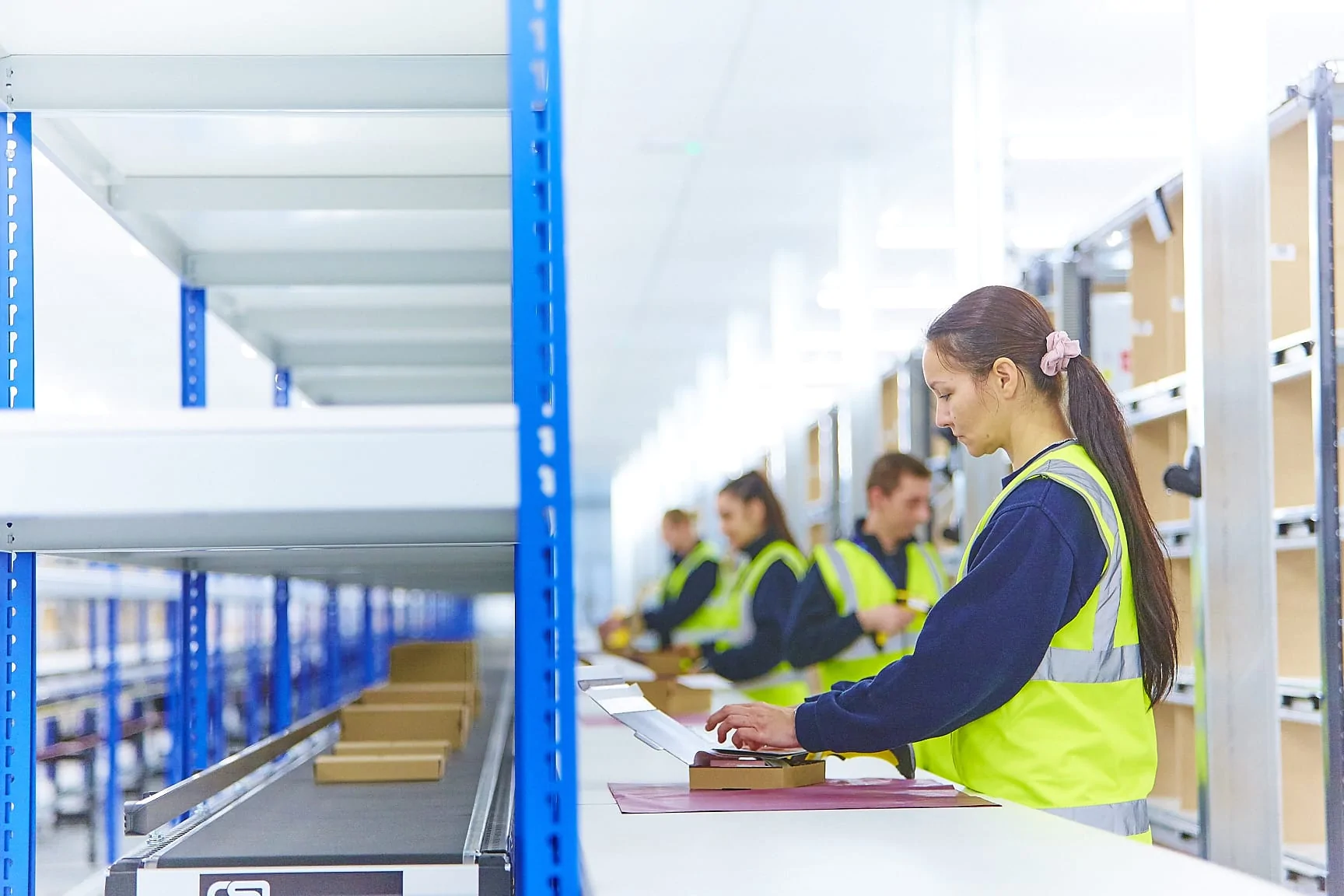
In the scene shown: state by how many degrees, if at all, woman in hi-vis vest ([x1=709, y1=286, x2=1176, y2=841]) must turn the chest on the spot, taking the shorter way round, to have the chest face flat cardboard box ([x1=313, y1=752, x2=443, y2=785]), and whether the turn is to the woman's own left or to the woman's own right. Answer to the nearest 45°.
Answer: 0° — they already face it

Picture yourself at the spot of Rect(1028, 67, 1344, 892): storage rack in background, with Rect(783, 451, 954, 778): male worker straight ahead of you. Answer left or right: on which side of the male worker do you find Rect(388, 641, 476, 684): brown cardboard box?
left

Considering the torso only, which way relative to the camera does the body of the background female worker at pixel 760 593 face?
to the viewer's left

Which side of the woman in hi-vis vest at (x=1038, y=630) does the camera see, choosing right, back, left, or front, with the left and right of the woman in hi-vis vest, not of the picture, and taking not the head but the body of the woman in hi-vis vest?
left

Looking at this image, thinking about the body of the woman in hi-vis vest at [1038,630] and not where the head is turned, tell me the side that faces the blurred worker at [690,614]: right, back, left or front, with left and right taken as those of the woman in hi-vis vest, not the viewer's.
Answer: right

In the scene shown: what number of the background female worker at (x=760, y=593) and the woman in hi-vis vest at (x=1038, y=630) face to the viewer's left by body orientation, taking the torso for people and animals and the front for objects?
2

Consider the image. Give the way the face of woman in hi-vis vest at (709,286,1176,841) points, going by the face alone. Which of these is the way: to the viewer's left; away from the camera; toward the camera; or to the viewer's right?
to the viewer's left

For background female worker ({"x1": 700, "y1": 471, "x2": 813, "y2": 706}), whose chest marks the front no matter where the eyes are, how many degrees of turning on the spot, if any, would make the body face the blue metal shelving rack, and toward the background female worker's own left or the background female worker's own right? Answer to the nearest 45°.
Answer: approximately 90° to the background female worker's own left

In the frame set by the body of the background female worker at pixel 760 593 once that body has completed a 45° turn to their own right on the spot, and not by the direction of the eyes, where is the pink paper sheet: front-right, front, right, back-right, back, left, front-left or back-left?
back-left
